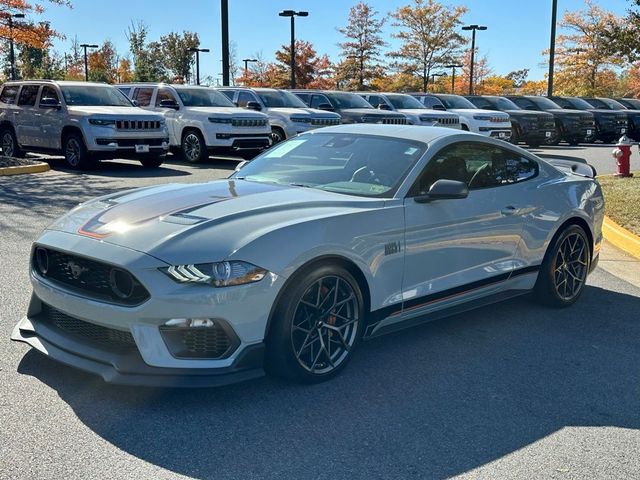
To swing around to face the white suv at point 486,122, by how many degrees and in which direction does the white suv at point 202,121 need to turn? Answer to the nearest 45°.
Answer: approximately 90° to its left

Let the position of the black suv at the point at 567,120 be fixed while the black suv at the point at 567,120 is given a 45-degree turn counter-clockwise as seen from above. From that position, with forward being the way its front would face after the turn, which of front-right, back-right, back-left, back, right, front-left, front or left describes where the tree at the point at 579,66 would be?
left

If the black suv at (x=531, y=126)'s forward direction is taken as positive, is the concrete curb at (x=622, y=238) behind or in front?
in front

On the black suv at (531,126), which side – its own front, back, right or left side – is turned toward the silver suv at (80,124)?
right

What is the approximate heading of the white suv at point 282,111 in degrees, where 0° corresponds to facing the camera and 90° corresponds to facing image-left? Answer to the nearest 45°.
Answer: approximately 315°

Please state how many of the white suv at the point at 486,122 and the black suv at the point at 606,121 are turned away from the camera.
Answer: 0

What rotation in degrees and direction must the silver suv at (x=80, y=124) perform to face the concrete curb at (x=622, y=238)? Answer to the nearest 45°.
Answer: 0° — it already faces it

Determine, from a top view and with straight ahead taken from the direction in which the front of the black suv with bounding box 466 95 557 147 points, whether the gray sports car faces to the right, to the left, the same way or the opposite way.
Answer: to the right

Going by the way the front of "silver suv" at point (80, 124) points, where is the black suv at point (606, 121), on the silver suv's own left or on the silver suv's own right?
on the silver suv's own left

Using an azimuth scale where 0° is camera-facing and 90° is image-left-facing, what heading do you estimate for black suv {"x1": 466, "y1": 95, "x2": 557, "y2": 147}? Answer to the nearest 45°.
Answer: approximately 315°

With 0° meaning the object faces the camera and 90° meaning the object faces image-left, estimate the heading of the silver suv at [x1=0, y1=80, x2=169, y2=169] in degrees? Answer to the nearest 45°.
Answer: approximately 315°

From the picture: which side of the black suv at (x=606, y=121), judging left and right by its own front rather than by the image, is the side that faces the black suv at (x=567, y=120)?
right

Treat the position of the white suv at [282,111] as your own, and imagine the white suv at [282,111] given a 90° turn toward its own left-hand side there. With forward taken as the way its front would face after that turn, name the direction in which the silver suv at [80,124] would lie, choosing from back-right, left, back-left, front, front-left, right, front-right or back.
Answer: back

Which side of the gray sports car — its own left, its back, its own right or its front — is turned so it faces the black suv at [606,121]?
back
